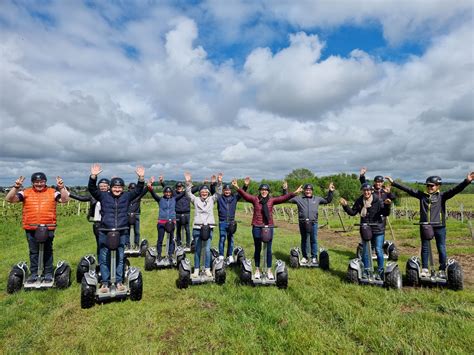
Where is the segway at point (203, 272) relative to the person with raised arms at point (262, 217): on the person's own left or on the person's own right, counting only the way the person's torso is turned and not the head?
on the person's own right

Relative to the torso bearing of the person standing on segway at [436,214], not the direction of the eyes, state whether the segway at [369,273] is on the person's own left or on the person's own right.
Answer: on the person's own right

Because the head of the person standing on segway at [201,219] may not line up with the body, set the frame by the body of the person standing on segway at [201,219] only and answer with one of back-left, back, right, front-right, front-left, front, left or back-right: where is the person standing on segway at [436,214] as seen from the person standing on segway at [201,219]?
left

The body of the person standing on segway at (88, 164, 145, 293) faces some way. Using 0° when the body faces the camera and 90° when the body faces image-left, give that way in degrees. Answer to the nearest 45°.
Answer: approximately 0°

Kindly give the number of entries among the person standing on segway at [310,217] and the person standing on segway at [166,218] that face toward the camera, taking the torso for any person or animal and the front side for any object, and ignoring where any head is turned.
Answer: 2

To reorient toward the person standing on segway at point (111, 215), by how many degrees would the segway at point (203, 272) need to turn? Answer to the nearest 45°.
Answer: approximately 45° to its right

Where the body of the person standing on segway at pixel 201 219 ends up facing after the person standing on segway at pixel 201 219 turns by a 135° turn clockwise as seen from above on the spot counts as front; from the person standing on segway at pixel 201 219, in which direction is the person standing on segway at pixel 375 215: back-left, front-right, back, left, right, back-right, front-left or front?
back-right

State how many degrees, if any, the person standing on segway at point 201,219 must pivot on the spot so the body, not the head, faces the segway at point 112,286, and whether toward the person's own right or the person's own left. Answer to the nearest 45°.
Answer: approximately 45° to the person's own right

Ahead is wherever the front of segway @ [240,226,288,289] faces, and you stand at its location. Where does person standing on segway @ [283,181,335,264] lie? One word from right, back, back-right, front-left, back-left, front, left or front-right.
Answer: back-left

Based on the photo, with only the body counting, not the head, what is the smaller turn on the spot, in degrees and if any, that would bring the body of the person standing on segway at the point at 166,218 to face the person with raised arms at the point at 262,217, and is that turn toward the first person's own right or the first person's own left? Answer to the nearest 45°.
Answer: approximately 45° to the first person's own left

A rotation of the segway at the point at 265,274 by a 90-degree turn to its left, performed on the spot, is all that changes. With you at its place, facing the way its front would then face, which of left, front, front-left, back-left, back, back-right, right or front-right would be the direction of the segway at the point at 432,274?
front

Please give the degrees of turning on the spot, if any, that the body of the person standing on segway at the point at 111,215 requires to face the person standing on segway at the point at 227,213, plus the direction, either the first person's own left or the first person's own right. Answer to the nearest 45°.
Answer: approximately 135° to the first person's own left
